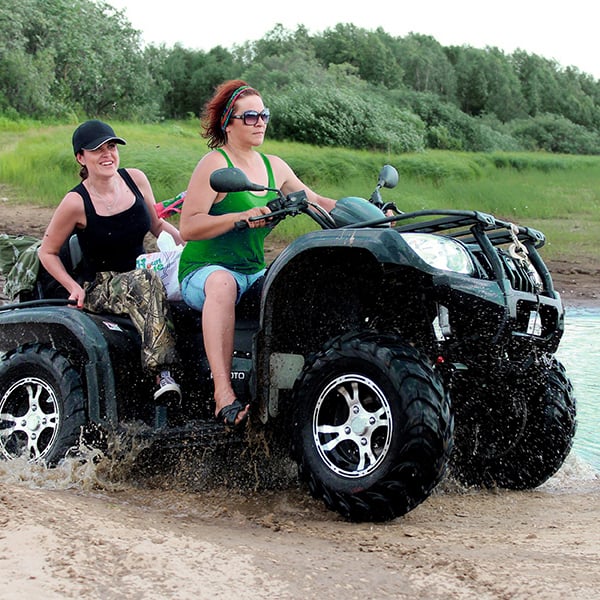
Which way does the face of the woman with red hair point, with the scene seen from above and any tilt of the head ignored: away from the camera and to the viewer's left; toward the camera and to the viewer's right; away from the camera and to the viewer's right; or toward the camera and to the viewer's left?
toward the camera and to the viewer's right

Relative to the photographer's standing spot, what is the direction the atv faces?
facing the viewer and to the right of the viewer

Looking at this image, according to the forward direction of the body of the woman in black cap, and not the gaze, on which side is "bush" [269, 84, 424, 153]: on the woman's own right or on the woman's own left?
on the woman's own left

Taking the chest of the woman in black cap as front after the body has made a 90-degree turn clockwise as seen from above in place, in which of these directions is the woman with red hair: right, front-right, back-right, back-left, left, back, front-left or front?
left

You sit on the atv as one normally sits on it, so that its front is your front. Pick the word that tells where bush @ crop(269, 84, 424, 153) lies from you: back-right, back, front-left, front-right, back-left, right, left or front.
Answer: back-left

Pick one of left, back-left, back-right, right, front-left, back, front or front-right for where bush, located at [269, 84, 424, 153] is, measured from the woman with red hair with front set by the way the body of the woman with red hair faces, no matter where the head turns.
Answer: back-left

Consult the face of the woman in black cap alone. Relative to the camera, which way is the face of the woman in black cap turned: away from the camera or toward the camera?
toward the camera
